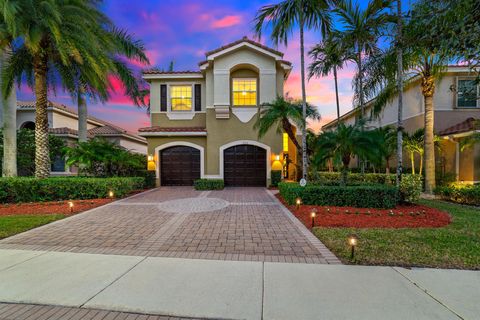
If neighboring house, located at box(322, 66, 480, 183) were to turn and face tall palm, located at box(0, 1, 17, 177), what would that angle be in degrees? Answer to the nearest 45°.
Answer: approximately 45° to its right

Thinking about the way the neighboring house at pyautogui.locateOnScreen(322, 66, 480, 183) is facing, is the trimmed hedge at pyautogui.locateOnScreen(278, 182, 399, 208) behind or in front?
in front

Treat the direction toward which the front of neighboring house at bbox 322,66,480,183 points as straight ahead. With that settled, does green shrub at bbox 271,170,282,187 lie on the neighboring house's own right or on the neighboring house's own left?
on the neighboring house's own right

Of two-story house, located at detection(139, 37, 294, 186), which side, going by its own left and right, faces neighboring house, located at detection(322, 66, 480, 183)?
left

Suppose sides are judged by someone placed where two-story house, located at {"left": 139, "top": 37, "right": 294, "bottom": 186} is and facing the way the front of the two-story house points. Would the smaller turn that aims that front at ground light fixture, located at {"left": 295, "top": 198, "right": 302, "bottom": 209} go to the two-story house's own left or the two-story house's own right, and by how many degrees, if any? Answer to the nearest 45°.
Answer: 0° — it already faces it

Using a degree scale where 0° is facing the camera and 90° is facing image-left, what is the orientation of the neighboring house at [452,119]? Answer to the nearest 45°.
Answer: approximately 0°

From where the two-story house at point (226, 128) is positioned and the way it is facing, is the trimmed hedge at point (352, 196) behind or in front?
in front

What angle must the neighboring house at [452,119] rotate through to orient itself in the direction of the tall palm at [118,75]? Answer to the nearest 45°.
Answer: approximately 45° to its right

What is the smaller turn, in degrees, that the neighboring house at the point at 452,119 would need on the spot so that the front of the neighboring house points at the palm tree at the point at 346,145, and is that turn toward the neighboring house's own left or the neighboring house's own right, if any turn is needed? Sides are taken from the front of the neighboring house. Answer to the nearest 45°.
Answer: approximately 45° to the neighboring house's own right

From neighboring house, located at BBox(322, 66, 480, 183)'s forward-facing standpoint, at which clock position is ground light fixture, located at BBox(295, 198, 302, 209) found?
The ground light fixture is roughly at 1 o'clock from the neighboring house.

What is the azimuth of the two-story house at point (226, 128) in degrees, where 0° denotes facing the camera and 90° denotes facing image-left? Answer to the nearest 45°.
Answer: approximately 0°
